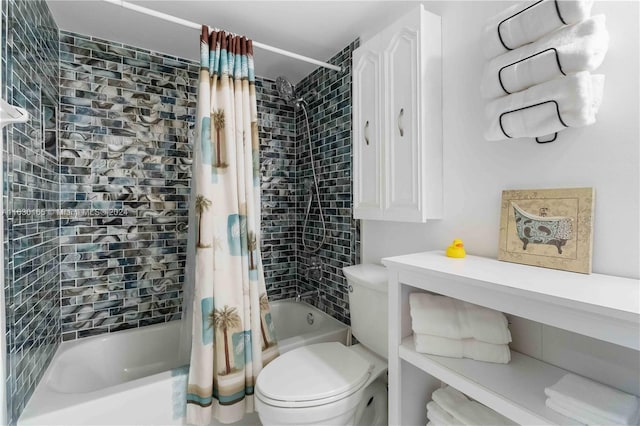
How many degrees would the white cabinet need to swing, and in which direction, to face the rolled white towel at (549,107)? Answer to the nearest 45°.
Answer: approximately 90° to its left

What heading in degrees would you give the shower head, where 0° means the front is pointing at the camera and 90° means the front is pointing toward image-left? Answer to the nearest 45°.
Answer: approximately 45°

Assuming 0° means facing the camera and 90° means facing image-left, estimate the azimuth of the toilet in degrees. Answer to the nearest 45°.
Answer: approximately 45°

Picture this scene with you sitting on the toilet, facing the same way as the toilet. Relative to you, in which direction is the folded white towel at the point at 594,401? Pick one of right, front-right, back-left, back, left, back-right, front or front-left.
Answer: left

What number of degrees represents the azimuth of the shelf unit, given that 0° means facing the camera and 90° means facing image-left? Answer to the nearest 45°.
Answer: approximately 45°
